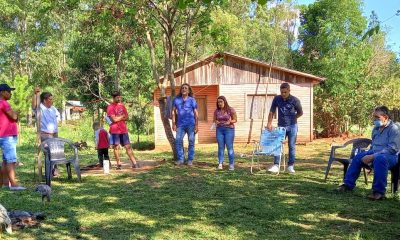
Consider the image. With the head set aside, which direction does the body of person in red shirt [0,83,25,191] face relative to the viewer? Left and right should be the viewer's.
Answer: facing to the right of the viewer

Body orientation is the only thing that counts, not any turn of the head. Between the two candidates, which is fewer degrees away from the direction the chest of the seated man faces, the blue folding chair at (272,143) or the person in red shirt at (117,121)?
the person in red shirt

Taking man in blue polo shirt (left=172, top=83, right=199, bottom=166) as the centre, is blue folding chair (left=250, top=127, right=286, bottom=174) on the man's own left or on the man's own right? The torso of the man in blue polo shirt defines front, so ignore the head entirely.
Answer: on the man's own left

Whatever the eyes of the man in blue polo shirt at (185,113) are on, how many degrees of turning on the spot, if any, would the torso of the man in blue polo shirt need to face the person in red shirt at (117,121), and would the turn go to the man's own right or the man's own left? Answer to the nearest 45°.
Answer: approximately 90° to the man's own right

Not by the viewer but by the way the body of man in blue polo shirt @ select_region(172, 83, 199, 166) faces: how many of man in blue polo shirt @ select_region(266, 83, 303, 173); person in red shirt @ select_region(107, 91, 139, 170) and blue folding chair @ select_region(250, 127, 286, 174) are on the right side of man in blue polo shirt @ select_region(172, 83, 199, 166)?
1

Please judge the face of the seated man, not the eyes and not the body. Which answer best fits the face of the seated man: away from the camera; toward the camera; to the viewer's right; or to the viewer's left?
to the viewer's left

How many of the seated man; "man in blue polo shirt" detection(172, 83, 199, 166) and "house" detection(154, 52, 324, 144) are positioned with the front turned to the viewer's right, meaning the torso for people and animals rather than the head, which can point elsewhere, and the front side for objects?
0

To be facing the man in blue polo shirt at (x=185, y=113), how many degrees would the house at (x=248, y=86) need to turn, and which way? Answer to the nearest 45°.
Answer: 0° — it already faces them

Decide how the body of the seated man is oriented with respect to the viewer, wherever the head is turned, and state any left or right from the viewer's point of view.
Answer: facing the viewer and to the left of the viewer

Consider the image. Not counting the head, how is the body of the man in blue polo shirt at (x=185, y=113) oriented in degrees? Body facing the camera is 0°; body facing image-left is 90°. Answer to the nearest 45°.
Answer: approximately 0°

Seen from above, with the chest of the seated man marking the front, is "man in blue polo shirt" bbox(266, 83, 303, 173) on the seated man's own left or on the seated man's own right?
on the seated man's own right

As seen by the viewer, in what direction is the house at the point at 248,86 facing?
toward the camera

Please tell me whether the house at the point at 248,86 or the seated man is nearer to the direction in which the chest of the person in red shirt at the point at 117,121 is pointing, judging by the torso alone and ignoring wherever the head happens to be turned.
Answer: the seated man

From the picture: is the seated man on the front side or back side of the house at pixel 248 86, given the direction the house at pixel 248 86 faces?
on the front side

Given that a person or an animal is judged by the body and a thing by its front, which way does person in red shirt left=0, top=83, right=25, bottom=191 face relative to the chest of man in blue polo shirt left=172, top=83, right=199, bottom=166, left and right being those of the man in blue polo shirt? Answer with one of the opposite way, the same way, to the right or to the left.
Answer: to the left

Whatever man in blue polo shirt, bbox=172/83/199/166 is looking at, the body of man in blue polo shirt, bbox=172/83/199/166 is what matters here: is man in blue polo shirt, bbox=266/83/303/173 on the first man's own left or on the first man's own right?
on the first man's own left

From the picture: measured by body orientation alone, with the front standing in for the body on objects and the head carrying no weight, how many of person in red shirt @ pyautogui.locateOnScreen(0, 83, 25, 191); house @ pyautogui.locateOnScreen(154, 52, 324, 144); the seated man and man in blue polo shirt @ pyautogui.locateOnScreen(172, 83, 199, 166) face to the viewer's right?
1

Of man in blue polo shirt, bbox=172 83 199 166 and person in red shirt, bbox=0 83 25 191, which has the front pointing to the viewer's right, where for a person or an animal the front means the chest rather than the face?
the person in red shirt
